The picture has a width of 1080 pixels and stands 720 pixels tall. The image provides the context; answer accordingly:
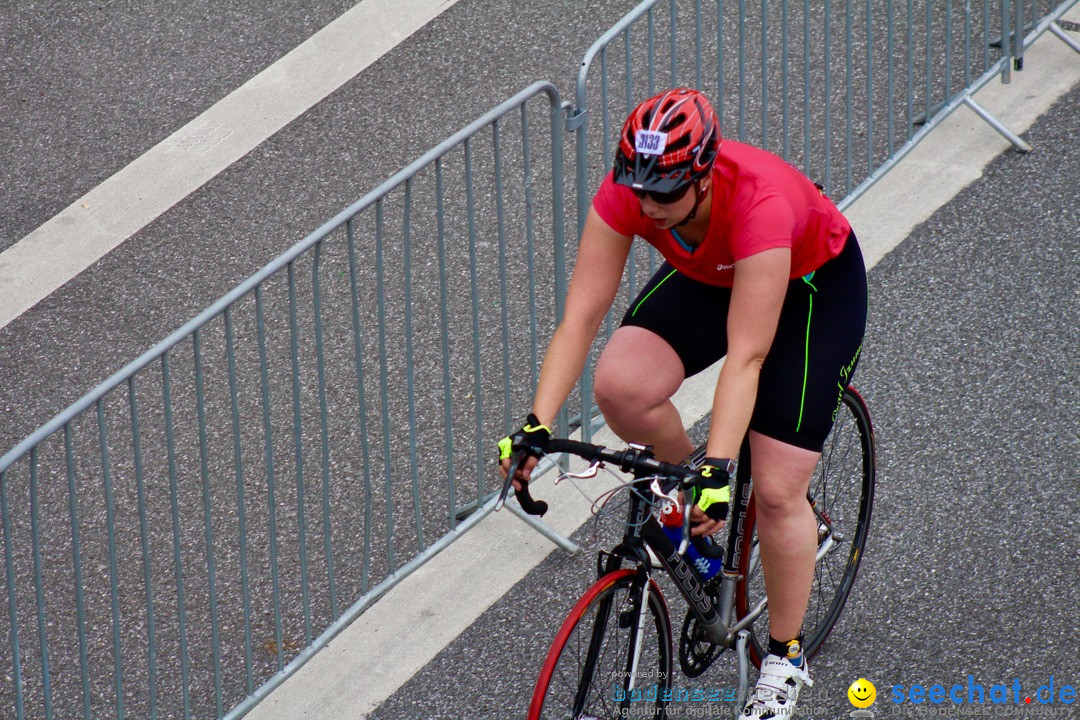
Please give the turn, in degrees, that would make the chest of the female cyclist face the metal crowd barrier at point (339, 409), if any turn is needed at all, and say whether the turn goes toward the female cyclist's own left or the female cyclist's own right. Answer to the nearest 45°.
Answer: approximately 90° to the female cyclist's own right

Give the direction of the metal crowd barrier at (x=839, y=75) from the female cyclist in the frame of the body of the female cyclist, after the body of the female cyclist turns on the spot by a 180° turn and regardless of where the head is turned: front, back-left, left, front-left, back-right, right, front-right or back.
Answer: front-left

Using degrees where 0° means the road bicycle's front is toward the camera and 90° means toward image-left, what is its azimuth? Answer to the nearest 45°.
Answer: approximately 45°

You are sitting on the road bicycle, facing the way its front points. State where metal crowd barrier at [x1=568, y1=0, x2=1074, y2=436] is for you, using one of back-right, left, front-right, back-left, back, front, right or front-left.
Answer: back-right
